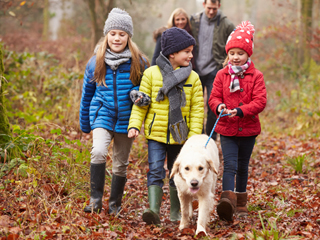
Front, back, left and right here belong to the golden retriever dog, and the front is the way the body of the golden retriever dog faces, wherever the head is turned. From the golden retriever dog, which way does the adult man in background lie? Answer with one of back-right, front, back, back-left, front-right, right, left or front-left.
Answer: back

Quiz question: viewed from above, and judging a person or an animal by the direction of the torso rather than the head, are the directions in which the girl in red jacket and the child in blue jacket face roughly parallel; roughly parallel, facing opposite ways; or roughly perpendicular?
roughly parallel

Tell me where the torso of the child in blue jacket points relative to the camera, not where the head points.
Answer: toward the camera

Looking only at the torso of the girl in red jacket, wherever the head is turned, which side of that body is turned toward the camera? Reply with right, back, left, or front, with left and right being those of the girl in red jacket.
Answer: front

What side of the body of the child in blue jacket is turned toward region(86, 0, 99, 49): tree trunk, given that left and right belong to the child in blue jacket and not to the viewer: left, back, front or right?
back

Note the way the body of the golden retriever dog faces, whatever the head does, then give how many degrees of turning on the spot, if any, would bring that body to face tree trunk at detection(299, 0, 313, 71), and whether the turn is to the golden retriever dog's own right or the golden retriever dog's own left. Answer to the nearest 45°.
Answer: approximately 180°

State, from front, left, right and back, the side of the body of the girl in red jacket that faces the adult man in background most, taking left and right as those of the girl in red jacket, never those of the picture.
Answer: back

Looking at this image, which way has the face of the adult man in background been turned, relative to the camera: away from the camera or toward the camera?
toward the camera

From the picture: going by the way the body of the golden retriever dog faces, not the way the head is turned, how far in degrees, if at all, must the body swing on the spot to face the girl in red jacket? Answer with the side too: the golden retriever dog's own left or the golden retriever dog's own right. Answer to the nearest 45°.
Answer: approximately 135° to the golden retriever dog's own left

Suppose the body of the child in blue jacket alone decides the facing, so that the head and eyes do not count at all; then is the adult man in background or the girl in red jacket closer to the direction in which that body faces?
the girl in red jacket
